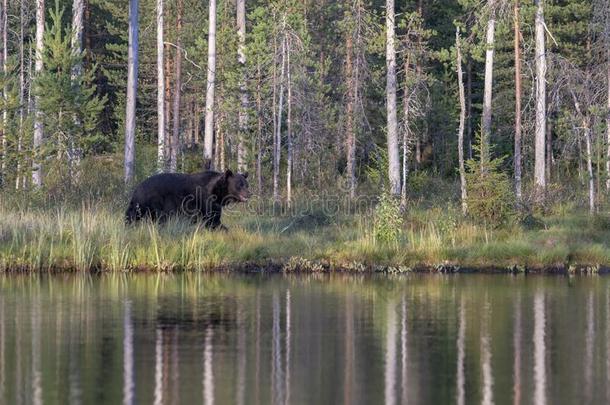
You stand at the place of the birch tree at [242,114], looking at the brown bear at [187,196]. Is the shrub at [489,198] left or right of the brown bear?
left

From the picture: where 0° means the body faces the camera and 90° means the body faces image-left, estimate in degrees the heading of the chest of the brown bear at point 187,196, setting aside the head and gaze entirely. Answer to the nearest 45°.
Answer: approximately 270°

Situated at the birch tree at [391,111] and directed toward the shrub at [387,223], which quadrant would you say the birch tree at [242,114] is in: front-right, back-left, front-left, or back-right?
back-right

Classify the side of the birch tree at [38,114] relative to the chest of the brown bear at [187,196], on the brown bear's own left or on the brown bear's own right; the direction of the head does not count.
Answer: on the brown bear's own left

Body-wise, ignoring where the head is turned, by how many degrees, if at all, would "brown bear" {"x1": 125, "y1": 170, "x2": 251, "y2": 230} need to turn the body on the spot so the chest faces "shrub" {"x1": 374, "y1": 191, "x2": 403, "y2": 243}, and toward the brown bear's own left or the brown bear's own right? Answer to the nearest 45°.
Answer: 0° — it already faces it

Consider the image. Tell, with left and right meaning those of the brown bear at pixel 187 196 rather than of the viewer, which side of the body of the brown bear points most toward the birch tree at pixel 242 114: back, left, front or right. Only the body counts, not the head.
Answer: left

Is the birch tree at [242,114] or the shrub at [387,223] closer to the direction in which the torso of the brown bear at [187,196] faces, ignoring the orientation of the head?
the shrub
